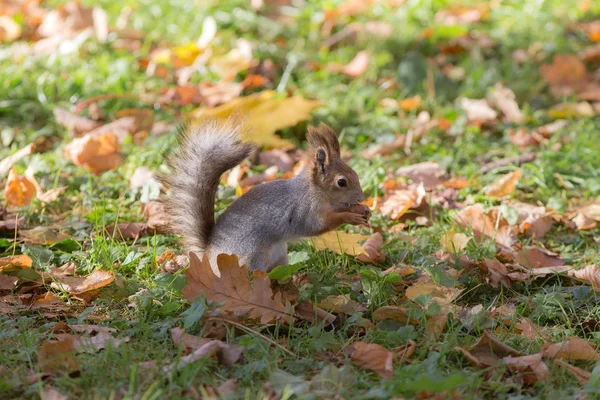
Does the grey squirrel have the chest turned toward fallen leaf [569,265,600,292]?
yes

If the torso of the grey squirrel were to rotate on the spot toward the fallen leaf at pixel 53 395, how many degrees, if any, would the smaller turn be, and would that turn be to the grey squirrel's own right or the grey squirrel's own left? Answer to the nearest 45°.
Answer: approximately 90° to the grey squirrel's own right

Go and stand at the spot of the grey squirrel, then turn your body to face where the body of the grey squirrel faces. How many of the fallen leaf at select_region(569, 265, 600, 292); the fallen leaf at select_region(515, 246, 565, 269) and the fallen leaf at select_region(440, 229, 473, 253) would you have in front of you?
3

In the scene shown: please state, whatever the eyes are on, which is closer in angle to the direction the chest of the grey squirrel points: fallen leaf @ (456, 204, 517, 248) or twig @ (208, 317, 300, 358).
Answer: the fallen leaf

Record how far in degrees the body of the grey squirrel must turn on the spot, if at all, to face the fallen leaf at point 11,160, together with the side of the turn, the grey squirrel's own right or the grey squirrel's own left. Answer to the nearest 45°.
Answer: approximately 135° to the grey squirrel's own left

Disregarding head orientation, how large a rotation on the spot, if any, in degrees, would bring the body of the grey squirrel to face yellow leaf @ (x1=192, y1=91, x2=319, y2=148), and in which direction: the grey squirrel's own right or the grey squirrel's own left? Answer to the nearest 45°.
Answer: approximately 90° to the grey squirrel's own left

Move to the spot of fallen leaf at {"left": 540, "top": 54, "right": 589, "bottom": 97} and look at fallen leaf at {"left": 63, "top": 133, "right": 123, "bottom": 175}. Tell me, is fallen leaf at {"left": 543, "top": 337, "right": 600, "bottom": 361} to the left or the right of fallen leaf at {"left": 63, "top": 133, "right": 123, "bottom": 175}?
left

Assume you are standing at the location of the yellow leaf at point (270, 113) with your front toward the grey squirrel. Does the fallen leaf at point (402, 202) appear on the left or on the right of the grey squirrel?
left

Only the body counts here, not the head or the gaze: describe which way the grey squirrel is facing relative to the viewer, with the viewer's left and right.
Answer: facing to the right of the viewer

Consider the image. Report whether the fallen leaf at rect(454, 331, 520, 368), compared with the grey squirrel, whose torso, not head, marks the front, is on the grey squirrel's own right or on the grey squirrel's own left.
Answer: on the grey squirrel's own right

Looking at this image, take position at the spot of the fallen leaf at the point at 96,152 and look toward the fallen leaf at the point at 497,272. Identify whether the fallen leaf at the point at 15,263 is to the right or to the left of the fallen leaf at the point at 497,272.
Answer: right

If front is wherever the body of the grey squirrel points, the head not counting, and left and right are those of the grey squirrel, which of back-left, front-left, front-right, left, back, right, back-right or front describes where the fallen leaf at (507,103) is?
front-left
